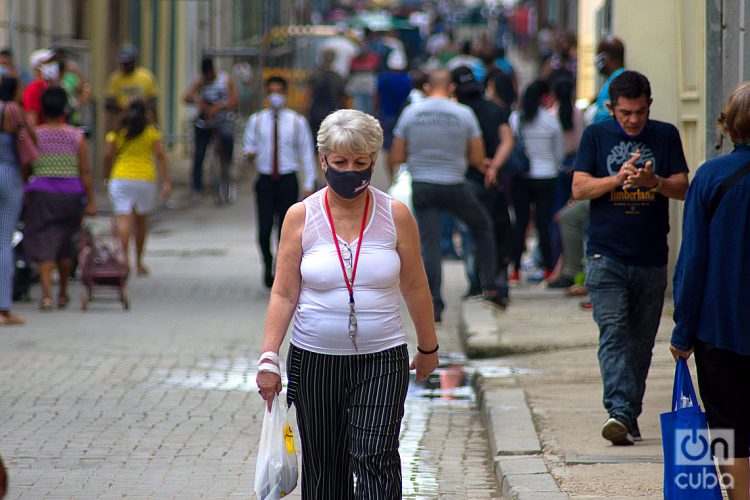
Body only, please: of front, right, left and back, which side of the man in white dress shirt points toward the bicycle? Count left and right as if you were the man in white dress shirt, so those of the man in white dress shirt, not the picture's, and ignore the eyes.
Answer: back

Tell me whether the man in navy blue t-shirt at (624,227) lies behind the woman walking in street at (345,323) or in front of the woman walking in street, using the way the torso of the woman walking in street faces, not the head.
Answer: behind

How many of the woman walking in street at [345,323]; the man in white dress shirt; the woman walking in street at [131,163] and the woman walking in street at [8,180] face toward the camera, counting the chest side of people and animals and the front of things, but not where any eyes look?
2

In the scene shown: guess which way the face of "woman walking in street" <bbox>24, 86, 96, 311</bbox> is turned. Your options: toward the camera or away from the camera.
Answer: away from the camera

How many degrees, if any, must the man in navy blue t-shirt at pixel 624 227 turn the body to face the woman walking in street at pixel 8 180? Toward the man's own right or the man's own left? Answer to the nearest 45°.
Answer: approximately 135° to the man's own right

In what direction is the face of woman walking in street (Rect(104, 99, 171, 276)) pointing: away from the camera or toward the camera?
away from the camera

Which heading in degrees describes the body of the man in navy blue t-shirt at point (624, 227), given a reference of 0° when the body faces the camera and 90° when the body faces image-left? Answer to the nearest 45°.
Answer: approximately 0°

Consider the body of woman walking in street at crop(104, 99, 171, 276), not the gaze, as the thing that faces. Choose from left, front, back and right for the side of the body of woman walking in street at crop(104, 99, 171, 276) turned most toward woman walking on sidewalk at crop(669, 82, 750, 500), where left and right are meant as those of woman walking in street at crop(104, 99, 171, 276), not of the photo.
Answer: back

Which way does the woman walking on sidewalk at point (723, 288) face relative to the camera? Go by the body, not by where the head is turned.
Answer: away from the camera

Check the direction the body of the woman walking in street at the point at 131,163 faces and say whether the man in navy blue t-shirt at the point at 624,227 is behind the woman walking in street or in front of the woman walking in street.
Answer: behind

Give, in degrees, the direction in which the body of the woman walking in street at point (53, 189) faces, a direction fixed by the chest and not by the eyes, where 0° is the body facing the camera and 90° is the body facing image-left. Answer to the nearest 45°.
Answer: approximately 180°
